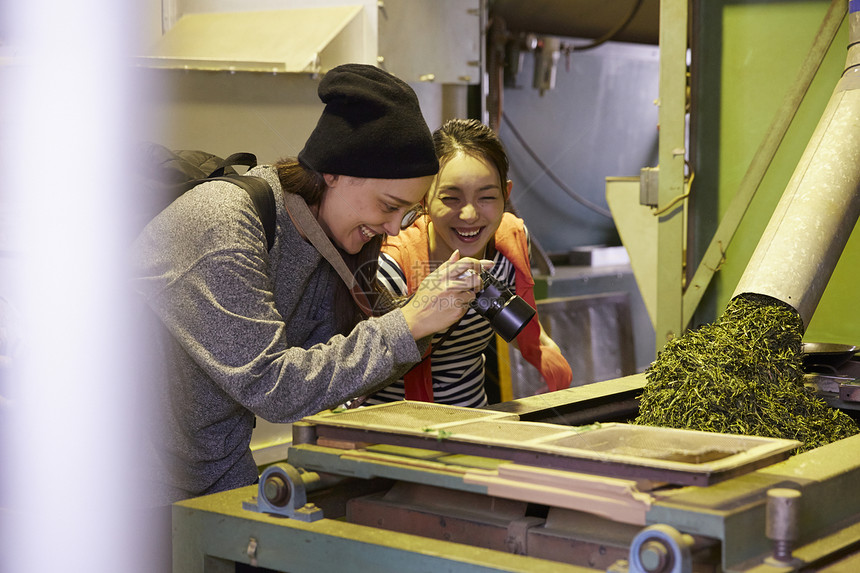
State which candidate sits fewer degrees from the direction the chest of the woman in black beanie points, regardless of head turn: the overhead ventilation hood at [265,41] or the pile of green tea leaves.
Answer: the pile of green tea leaves

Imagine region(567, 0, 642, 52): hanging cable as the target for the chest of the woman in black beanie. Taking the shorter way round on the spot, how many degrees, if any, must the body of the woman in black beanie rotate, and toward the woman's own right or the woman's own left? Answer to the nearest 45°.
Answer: approximately 45° to the woman's own left

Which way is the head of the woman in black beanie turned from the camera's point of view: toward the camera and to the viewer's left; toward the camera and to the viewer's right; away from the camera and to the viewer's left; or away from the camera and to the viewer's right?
toward the camera and to the viewer's right

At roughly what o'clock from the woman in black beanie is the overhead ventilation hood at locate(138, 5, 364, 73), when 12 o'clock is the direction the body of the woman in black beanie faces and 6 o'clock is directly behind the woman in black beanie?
The overhead ventilation hood is roughly at 9 o'clock from the woman in black beanie.

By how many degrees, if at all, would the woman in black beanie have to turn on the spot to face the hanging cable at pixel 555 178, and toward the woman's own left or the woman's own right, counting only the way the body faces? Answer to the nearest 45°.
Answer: approximately 90° to the woman's own left

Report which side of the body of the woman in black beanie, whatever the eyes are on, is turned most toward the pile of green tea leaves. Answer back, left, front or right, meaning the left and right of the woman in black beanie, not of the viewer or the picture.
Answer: front

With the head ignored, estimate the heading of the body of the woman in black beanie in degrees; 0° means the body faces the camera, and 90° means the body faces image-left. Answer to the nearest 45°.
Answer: approximately 270°
